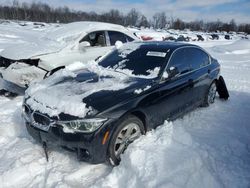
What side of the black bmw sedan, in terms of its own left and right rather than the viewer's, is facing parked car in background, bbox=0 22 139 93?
right

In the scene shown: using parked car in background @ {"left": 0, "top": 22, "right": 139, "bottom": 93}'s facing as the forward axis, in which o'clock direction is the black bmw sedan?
The black bmw sedan is roughly at 10 o'clock from the parked car in background.

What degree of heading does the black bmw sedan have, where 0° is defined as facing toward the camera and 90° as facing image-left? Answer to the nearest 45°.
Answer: approximately 45°

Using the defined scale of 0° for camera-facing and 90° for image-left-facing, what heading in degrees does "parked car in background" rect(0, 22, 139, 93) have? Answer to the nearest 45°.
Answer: approximately 45°
